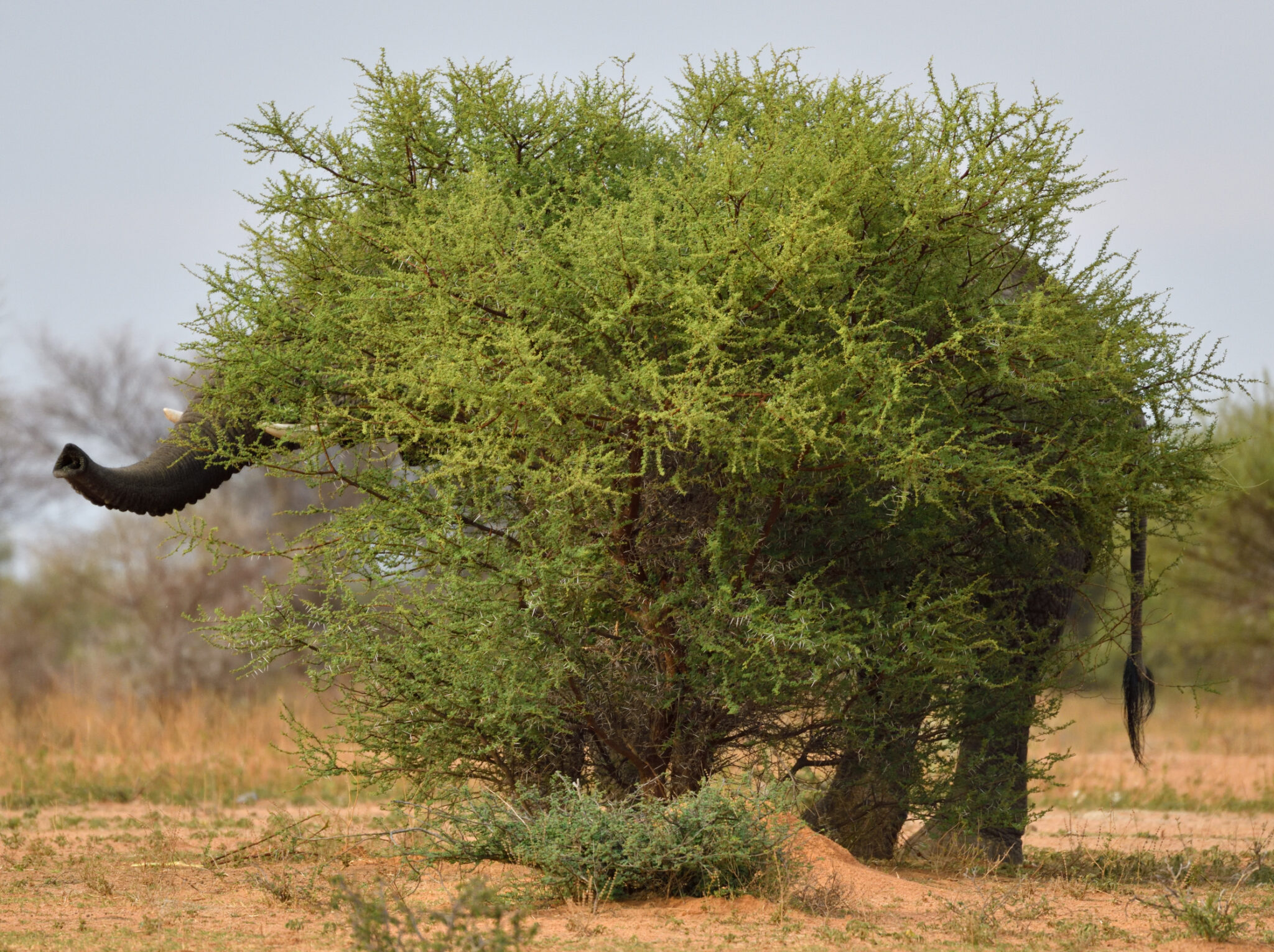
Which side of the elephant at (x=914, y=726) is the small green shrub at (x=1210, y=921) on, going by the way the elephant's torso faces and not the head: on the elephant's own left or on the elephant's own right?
on the elephant's own left

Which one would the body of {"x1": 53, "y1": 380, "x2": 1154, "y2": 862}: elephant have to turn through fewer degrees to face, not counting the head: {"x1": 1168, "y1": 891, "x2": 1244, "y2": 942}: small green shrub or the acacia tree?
the acacia tree

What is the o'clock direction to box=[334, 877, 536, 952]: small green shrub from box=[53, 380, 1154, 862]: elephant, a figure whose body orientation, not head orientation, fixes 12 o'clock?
The small green shrub is roughly at 10 o'clock from the elephant.

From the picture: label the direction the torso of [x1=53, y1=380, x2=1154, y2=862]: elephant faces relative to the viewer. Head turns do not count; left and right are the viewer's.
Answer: facing to the left of the viewer

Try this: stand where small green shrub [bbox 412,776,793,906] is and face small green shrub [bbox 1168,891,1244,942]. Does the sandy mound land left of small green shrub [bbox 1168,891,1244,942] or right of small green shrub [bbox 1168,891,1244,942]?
left

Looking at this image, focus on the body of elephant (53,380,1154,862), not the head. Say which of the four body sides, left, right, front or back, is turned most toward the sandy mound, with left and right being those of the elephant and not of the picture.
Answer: left

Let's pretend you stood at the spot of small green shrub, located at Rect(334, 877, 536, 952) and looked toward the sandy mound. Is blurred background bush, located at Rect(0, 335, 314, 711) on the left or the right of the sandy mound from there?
left

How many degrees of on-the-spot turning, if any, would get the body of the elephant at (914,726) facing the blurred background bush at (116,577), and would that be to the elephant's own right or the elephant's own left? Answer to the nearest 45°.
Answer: approximately 45° to the elephant's own right
